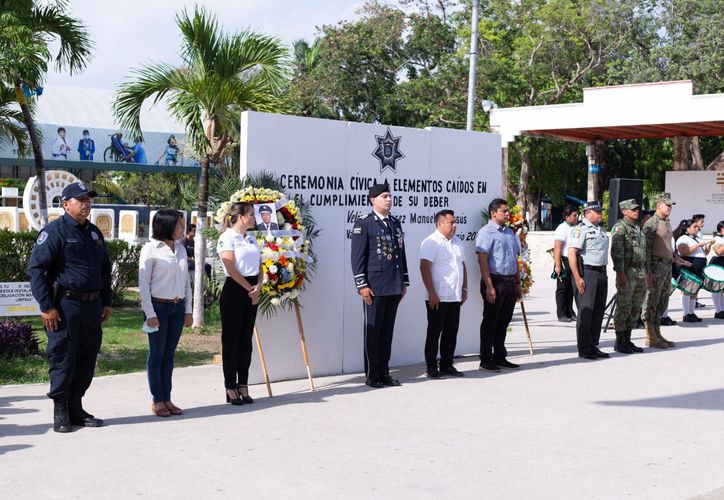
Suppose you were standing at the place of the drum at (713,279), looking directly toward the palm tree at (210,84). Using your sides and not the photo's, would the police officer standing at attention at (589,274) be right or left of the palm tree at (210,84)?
left

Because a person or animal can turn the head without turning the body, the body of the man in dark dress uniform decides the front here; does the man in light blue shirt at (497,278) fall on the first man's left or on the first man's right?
on the first man's left

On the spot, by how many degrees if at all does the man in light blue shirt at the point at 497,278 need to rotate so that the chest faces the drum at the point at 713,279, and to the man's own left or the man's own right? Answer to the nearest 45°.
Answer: approximately 90° to the man's own left

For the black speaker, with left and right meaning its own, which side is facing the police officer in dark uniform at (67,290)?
right

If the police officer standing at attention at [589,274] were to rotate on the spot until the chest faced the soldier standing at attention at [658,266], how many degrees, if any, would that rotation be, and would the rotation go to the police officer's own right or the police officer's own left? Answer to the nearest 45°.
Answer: approximately 90° to the police officer's own left

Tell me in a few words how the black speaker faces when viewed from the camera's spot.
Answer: facing the viewer and to the right of the viewer

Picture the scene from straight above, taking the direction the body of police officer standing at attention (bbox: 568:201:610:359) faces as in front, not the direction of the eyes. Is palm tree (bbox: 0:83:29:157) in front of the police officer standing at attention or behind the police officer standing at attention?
behind

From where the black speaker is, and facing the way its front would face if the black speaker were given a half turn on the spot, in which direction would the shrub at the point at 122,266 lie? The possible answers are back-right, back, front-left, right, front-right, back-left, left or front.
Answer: front-left

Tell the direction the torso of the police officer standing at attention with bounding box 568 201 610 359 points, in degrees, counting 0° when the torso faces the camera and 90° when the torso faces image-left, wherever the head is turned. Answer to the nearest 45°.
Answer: approximately 315°

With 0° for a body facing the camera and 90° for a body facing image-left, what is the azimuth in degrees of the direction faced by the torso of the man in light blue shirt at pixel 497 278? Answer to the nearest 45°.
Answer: approximately 315°

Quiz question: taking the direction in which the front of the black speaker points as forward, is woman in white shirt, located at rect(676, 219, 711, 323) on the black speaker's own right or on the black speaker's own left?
on the black speaker's own left

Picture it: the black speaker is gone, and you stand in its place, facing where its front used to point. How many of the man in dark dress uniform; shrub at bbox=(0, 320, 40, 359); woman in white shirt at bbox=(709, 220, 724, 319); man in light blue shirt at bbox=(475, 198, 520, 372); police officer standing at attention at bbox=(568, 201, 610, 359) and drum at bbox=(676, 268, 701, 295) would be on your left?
2

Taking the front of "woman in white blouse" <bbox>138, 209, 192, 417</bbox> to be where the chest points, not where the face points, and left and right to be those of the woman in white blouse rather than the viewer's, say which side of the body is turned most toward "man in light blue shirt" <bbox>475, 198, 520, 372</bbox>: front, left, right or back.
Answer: left

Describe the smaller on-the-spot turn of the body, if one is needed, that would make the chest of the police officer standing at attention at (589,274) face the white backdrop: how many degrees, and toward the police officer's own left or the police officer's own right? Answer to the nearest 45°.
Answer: approximately 90° to the police officer's own right

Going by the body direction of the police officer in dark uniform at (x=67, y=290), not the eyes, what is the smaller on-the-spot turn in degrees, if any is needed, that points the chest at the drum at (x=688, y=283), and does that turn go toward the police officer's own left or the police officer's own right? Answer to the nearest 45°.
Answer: approximately 90° to the police officer's own left
